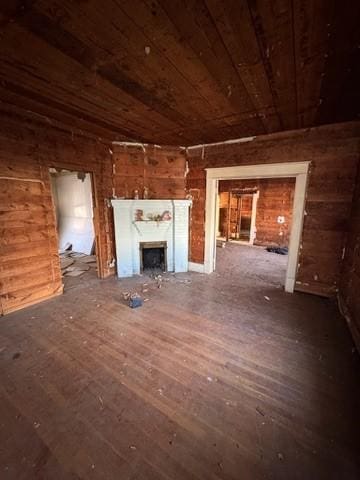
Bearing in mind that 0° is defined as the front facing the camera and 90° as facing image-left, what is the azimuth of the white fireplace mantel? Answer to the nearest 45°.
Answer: approximately 0°

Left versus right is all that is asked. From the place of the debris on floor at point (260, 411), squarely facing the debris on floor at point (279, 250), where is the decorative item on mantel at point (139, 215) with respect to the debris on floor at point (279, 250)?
left

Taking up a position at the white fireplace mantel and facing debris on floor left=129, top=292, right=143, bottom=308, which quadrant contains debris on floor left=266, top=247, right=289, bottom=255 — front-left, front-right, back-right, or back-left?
back-left

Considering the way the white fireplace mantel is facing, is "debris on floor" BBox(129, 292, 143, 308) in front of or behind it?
in front

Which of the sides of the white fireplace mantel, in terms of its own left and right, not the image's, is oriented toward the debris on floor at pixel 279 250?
left

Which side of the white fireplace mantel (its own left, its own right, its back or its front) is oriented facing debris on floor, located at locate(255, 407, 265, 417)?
front
